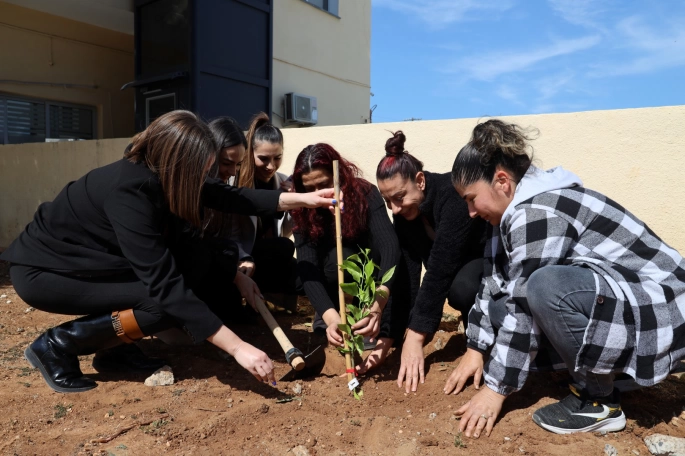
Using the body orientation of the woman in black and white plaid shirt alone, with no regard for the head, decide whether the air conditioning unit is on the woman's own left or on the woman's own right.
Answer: on the woman's own right

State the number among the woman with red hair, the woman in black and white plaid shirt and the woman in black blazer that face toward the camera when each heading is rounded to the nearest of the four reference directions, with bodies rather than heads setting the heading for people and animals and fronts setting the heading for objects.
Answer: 1

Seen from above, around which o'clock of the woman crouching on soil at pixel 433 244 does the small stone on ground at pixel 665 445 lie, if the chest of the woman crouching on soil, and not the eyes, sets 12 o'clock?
The small stone on ground is roughly at 9 o'clock from the woman crouching on soil.

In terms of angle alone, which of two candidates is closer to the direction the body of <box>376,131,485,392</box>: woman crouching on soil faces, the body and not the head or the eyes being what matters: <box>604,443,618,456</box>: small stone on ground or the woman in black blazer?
the woman in black blazer

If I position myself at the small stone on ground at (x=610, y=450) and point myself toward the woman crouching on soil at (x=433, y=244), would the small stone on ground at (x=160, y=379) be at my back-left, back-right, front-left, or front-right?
front-left

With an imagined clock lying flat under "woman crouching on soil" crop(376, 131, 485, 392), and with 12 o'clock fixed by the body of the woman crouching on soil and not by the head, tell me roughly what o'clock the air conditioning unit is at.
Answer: The air conditioning unit is roughly at 4 o'clock from the woman crouching on soil.

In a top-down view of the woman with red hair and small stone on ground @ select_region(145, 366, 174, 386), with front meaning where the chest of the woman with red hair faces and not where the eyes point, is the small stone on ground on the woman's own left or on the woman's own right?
on the woman's own right

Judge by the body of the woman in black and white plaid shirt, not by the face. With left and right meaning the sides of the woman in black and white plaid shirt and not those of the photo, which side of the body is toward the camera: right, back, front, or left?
left

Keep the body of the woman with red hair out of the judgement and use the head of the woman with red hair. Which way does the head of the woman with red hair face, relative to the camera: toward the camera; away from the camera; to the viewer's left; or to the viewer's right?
toward the camera

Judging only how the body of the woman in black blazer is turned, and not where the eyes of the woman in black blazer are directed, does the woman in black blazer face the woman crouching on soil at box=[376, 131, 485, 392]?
yes

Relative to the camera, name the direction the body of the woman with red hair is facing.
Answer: toward the camera

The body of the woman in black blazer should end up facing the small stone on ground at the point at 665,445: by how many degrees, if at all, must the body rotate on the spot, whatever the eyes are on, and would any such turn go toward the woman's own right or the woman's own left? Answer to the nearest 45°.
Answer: approximately 45° to the woman's own right

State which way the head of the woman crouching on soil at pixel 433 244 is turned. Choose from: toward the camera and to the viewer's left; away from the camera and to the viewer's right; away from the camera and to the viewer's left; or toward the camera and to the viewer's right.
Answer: toward the camera and to the viewer's left

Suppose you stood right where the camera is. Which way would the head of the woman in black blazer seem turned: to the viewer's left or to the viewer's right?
to the viewer's right

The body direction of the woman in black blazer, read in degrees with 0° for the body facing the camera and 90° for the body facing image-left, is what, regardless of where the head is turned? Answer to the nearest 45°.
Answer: approximately 270°

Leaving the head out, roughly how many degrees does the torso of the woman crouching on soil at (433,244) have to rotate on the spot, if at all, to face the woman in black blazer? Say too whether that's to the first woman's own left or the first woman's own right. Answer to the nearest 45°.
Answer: approximately 45° to the first woman's own right
